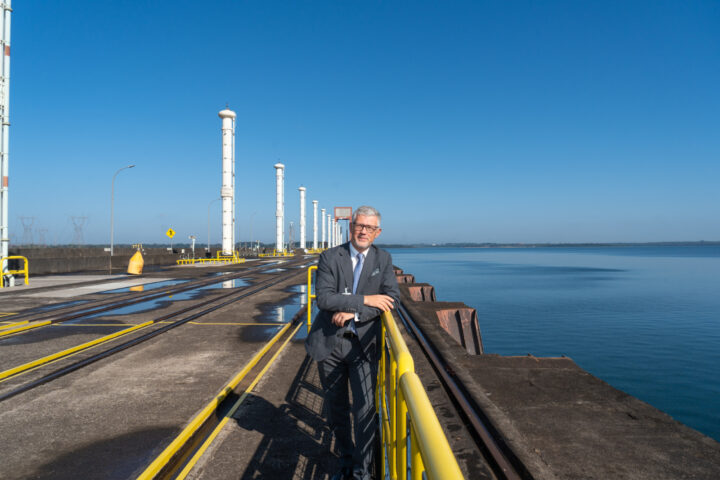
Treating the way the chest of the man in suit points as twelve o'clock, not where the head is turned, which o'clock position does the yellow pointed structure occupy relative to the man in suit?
The yellow pointed structure is roughly at 5 o'clock from the man in suit.

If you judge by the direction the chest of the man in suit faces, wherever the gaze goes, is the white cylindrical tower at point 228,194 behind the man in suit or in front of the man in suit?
behind

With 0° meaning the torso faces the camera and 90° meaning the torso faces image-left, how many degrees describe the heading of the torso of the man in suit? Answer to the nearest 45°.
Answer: approximately 0°

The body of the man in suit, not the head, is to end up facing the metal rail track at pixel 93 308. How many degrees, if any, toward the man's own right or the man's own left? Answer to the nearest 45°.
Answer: approximately 135° to the man's own right

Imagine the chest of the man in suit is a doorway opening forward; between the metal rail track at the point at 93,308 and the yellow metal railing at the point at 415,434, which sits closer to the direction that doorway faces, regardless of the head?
the yellow metal railing

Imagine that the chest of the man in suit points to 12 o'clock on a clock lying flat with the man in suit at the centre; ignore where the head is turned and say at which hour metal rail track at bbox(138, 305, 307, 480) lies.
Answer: The metal rail track is roughly at 4 o'clock from the man in suit.

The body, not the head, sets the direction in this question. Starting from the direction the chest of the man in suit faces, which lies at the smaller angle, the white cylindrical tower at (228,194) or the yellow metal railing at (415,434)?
the yellow metal railing

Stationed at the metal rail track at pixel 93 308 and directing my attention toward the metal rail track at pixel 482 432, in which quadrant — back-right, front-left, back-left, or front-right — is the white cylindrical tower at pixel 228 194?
back-left

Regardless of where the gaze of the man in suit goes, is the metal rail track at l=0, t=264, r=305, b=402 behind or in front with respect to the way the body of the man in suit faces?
behind

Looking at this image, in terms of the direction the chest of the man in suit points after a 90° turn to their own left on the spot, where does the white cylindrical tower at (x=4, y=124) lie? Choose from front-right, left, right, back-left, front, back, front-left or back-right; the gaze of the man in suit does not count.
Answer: back-left

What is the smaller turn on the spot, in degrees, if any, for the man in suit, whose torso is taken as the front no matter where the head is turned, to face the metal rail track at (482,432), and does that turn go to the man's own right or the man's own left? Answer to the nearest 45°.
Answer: approximately 135° to the man's own left

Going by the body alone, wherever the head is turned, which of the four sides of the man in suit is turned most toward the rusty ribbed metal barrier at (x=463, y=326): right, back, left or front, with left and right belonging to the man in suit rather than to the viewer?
back

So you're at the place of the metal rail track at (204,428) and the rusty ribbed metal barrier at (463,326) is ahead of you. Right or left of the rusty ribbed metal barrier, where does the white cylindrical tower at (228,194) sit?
left

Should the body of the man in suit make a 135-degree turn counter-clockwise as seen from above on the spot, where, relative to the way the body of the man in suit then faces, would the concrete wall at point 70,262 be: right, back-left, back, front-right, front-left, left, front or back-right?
left
